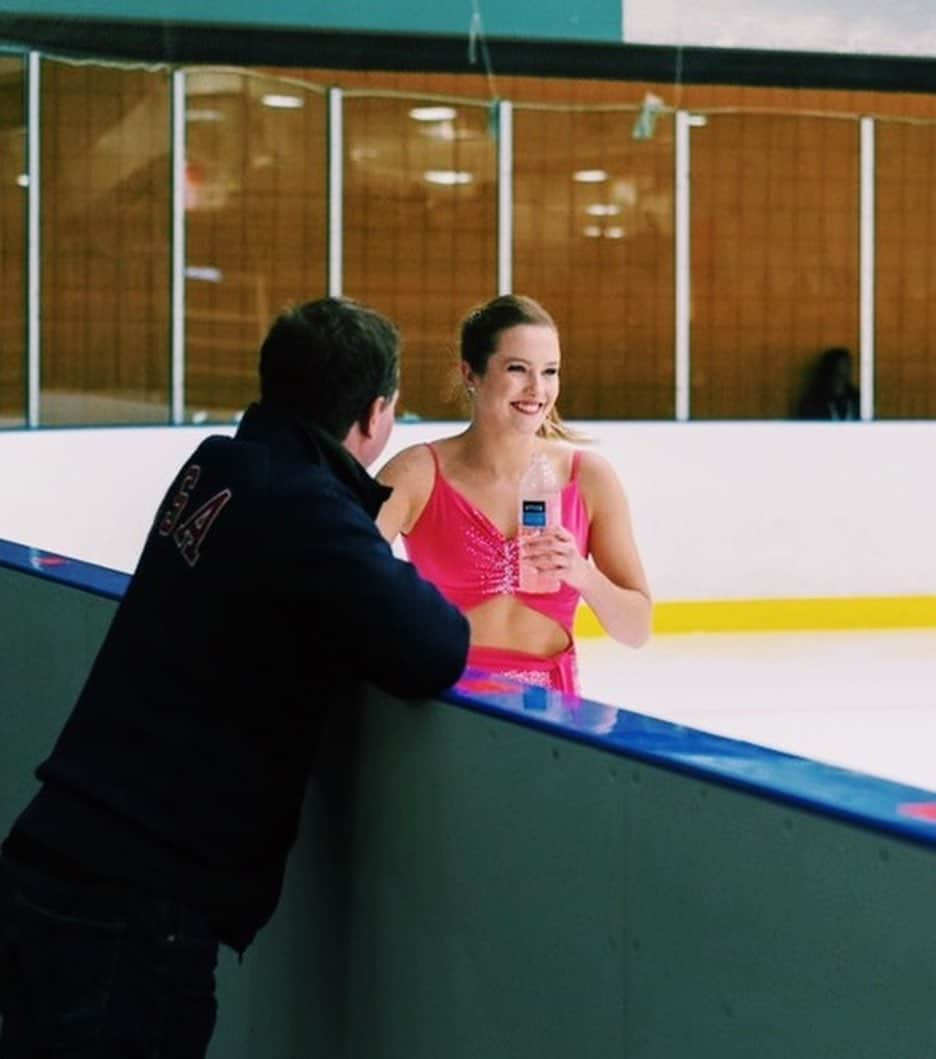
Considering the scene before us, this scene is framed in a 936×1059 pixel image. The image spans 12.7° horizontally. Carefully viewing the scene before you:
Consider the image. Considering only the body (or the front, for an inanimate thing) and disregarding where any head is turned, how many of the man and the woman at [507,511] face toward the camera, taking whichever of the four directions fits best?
1

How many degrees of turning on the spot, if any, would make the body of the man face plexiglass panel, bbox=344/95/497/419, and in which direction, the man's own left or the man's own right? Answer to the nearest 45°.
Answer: approximately 45° to the man's own left

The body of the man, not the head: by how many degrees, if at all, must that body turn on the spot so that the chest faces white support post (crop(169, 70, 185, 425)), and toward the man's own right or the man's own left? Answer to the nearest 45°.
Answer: approximately 45° to the man's own left

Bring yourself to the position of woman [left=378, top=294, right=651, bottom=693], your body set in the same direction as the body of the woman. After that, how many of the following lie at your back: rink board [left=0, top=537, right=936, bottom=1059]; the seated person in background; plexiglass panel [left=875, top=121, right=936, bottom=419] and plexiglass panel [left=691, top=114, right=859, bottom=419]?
3

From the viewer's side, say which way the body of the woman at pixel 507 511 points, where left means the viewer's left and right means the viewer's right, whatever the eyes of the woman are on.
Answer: facing the viewer

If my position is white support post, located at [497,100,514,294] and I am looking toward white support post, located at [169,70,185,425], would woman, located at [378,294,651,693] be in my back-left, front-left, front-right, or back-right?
front-left

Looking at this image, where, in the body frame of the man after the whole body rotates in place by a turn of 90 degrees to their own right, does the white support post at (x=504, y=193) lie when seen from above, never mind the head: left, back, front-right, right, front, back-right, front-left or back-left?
back-left

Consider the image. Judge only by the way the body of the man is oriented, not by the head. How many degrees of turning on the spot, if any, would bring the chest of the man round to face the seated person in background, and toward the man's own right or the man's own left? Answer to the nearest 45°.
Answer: approximately 45° to the man's own left

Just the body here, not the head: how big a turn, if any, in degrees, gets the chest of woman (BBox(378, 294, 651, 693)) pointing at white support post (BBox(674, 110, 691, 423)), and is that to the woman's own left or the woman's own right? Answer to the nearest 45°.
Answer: approximately 180°

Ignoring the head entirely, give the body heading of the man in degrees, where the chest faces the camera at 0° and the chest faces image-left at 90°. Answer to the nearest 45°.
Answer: approximately 225°

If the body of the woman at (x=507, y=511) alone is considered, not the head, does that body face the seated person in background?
no

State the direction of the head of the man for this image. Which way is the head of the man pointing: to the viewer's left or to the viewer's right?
to the viewer's right

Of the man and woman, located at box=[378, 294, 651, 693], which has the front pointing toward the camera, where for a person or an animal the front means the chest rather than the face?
the woman

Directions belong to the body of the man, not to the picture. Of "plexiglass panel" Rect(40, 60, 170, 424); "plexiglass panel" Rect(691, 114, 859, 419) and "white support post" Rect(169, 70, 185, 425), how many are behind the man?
0

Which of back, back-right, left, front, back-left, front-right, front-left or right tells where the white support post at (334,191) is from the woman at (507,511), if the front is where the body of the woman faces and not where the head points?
back
